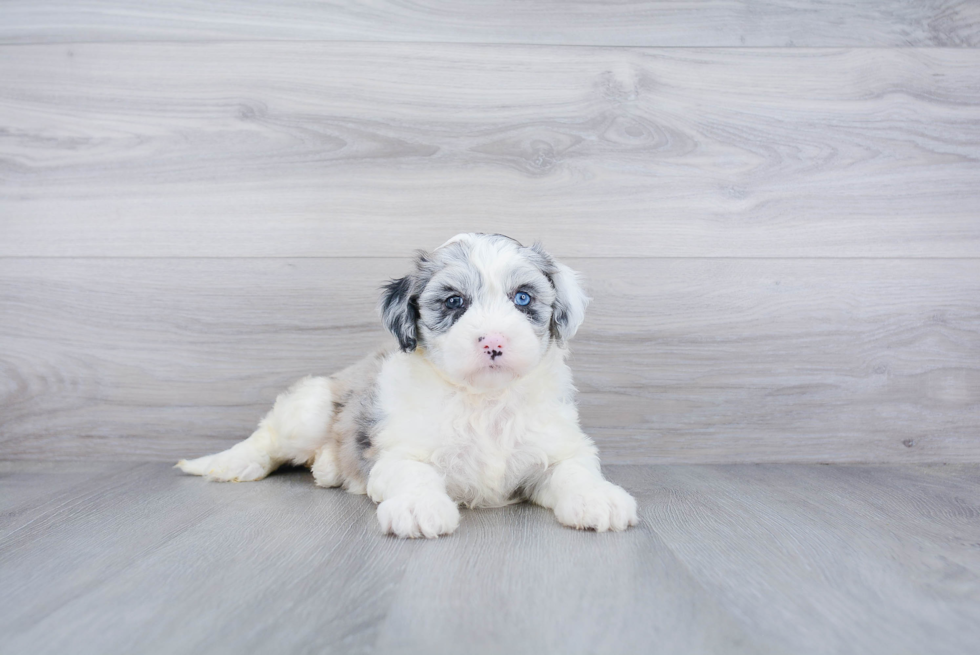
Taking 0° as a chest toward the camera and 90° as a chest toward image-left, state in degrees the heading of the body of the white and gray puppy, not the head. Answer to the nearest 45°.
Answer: approximately 315°
